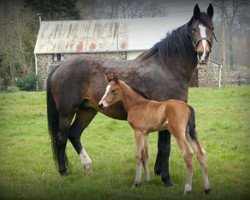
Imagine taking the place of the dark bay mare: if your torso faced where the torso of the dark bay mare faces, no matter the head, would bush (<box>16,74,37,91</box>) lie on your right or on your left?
on your left

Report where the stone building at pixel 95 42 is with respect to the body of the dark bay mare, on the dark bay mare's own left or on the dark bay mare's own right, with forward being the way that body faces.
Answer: on the dark bay mare's own left

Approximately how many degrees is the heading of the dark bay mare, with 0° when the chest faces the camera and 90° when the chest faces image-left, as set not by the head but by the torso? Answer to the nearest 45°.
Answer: approximately 270°
